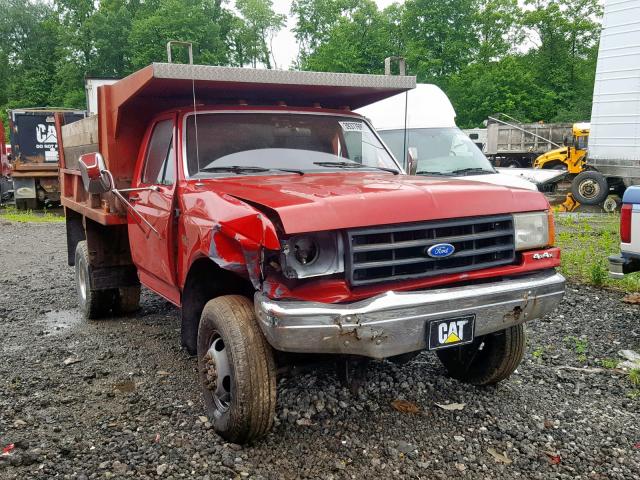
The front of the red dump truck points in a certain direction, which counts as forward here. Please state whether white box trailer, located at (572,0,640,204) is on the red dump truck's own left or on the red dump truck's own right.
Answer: on the red dump truck's own left

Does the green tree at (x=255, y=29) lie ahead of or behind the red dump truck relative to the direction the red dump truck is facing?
behind

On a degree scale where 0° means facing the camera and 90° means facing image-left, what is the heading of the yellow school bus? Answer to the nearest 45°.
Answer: approximately 90°

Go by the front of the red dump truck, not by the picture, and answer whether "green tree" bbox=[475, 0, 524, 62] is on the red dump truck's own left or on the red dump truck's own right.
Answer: on the red dump truck's own left

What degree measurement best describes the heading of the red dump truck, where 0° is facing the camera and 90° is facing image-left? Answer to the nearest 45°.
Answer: approximately 315°

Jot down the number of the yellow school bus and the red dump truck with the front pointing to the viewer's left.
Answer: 1

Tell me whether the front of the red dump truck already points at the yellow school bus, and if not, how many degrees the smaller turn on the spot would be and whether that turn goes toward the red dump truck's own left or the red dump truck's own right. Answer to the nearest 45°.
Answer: approximately 90° to the red dump truck's own left

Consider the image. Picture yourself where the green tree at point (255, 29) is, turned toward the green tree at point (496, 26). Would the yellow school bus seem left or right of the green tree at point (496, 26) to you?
right

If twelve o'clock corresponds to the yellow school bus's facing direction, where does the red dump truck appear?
The red dump truck is roughly at 9 o'clock from the yellow school bus.

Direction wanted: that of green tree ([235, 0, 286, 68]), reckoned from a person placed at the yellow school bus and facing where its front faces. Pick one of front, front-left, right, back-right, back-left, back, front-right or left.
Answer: front-right

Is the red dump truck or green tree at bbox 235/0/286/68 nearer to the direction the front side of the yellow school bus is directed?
the green tree

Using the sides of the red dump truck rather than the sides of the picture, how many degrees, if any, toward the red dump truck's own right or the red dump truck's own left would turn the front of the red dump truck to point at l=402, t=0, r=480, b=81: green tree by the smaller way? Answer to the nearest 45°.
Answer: approximately 135° to the red dump truck's own left

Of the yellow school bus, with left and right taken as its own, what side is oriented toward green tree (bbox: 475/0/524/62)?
right
